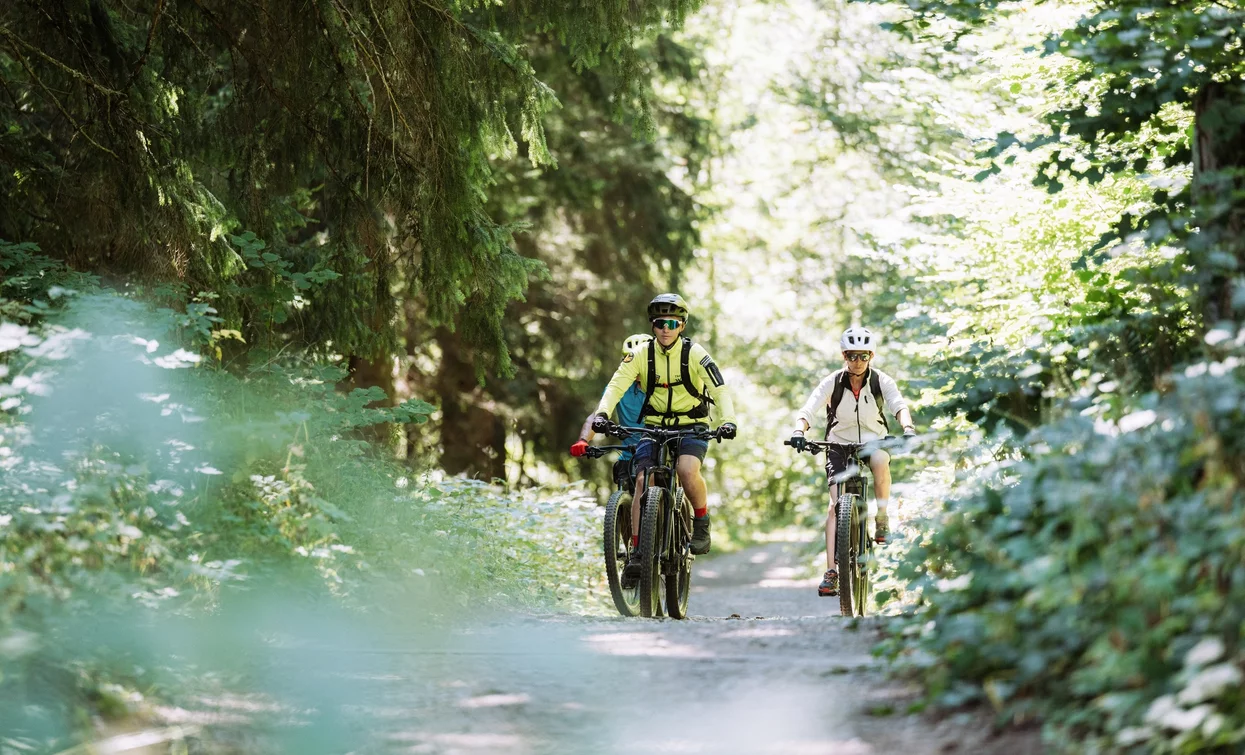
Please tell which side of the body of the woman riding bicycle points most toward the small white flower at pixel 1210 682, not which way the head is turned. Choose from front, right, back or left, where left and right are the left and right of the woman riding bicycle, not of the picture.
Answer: front

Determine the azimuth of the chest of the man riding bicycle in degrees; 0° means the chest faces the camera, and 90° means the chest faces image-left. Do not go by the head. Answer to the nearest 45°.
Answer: approximately 0°

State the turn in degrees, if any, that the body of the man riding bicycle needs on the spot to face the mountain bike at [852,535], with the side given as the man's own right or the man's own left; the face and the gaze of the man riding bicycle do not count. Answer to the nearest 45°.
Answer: approximately 135° to the man's own left

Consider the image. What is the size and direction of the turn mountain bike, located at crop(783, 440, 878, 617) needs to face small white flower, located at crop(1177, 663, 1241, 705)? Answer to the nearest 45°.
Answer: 0° — it already faces it

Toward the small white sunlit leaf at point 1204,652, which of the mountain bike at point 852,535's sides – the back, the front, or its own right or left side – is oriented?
front

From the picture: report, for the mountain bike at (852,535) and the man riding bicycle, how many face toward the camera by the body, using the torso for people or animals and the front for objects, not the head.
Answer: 2

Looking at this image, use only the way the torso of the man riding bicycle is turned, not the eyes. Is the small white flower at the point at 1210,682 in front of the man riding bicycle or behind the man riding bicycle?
in front

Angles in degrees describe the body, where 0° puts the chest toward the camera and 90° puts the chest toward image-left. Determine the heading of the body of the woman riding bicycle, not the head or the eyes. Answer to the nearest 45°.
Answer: approximately 0°

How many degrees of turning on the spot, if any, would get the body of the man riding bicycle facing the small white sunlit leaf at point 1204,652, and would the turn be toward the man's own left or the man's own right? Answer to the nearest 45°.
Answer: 0° — they already face it
